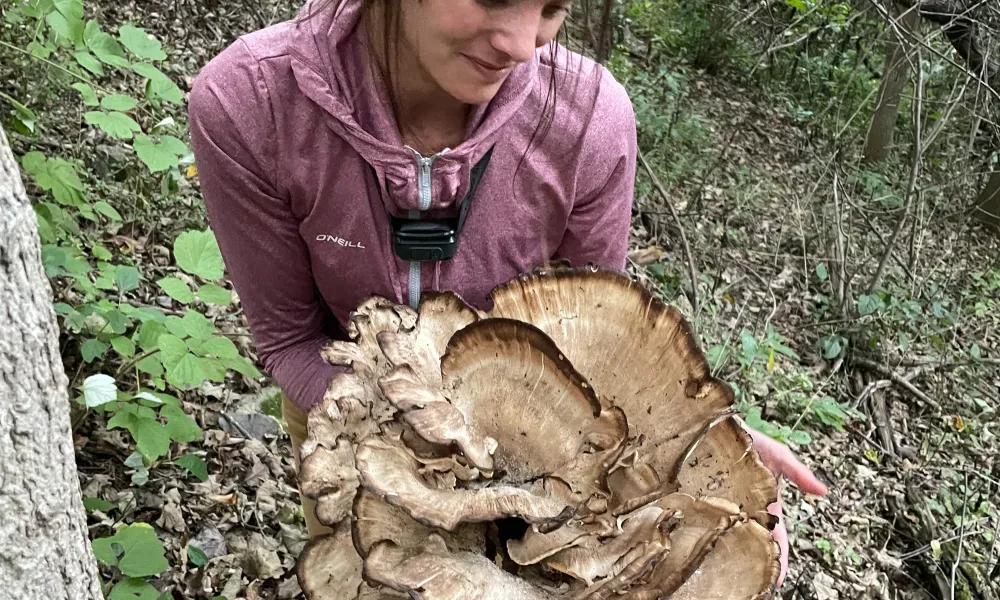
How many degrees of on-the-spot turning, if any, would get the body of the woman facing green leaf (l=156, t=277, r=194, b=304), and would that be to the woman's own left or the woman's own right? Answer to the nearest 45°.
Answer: approximately 135° to the woman's own right

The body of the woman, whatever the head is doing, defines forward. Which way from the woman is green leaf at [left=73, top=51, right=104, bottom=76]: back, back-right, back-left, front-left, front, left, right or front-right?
back-right

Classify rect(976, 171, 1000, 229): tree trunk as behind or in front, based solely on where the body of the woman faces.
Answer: behind

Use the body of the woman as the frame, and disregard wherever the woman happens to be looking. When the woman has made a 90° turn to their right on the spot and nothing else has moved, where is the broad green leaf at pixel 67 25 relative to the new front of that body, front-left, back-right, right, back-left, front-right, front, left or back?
front-right

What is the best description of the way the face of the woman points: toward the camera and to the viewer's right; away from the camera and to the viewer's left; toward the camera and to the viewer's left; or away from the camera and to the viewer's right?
toward the camera and to the viewer's right

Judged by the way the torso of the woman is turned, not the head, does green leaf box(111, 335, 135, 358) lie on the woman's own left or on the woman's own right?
on the woman's own right

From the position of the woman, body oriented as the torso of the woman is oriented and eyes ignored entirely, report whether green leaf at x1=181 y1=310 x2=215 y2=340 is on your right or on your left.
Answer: on your right

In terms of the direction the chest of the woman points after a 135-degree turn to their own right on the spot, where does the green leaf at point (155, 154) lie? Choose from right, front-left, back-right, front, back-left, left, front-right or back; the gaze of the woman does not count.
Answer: front

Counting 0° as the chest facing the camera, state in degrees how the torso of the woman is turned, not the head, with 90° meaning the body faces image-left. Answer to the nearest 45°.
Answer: approximately 0°
